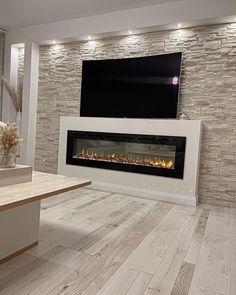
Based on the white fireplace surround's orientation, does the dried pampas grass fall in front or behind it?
in front

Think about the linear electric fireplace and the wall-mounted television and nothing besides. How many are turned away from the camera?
0

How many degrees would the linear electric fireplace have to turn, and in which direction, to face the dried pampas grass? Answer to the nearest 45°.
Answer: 0° — it already faces it
